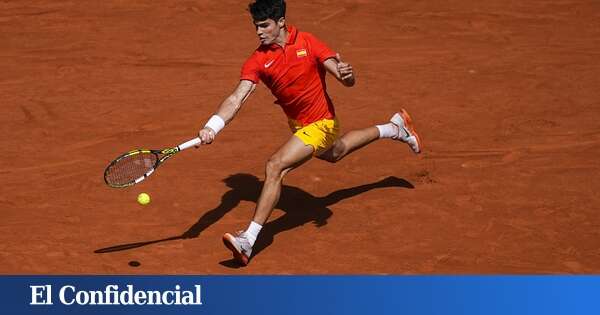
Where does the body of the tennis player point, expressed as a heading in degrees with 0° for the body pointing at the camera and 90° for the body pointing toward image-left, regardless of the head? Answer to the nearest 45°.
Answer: approximately 45°

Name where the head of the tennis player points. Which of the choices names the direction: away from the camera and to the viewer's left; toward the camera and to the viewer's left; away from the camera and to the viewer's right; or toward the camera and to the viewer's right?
toward the camera and to the viewer's left
